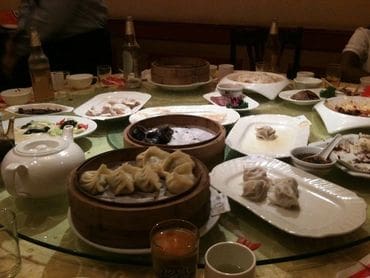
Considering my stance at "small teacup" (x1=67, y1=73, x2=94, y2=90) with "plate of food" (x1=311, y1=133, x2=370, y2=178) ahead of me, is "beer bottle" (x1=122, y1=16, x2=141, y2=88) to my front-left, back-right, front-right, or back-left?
front-left

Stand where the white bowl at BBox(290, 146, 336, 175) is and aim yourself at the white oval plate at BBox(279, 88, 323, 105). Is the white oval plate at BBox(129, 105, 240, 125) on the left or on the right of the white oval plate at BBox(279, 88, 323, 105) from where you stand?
left

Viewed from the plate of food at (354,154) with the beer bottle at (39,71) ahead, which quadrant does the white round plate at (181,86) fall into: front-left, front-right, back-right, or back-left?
front-right

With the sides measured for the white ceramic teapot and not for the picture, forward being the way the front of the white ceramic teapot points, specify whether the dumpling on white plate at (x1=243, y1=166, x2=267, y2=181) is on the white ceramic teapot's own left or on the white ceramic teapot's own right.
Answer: on the white ceramic teapot's own right

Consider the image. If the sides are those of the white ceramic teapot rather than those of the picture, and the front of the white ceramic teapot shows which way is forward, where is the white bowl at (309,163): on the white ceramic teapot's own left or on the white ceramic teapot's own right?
on the white ceramic teapot's own right

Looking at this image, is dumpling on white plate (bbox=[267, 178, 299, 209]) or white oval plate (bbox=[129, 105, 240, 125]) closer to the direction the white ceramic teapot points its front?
the white oval plate

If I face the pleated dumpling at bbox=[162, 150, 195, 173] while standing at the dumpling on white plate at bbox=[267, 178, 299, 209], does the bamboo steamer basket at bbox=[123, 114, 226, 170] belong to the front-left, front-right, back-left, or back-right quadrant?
front-right
